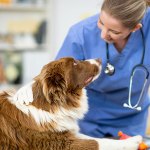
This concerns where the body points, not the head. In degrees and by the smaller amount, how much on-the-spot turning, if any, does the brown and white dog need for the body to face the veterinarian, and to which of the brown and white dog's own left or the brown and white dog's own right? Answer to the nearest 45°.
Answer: approximately 45° to the brown and white dog's own left

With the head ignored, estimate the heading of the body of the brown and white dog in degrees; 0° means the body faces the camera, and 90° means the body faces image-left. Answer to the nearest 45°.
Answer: approximately 270°

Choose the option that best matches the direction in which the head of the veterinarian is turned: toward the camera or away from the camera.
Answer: toward the camera
